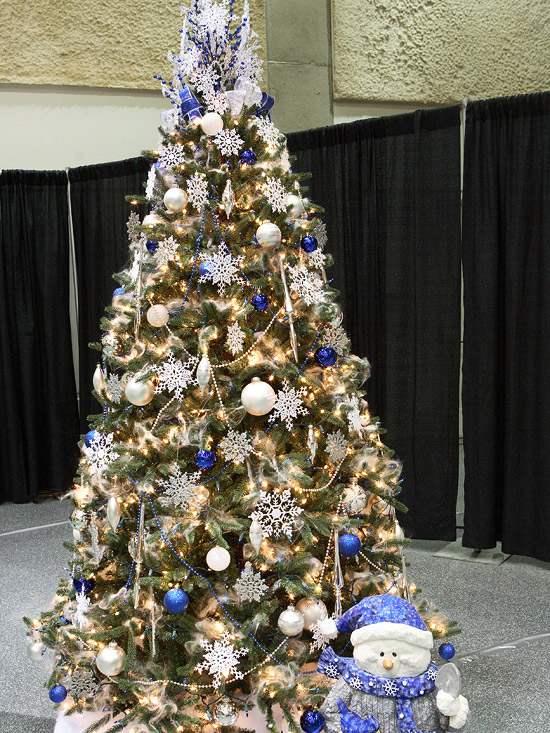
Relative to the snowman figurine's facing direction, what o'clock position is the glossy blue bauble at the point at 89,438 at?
The glossy blue bauble is roughly at 4 o'clock from the snowman figurine.

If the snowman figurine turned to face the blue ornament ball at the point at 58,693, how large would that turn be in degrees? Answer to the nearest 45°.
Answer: approximately 90° to its right

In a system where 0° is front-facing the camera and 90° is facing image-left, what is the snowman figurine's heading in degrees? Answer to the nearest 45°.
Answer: approximately 0°

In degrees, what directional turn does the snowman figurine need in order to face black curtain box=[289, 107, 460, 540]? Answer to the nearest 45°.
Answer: approximately 180°

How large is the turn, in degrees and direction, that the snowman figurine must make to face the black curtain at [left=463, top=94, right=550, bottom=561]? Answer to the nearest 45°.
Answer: approximately 180°
